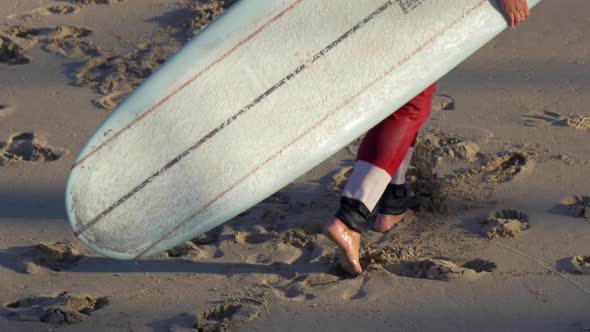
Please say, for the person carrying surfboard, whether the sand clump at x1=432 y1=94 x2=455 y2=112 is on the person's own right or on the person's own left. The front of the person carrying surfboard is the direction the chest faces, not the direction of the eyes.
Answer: on the person's own left
